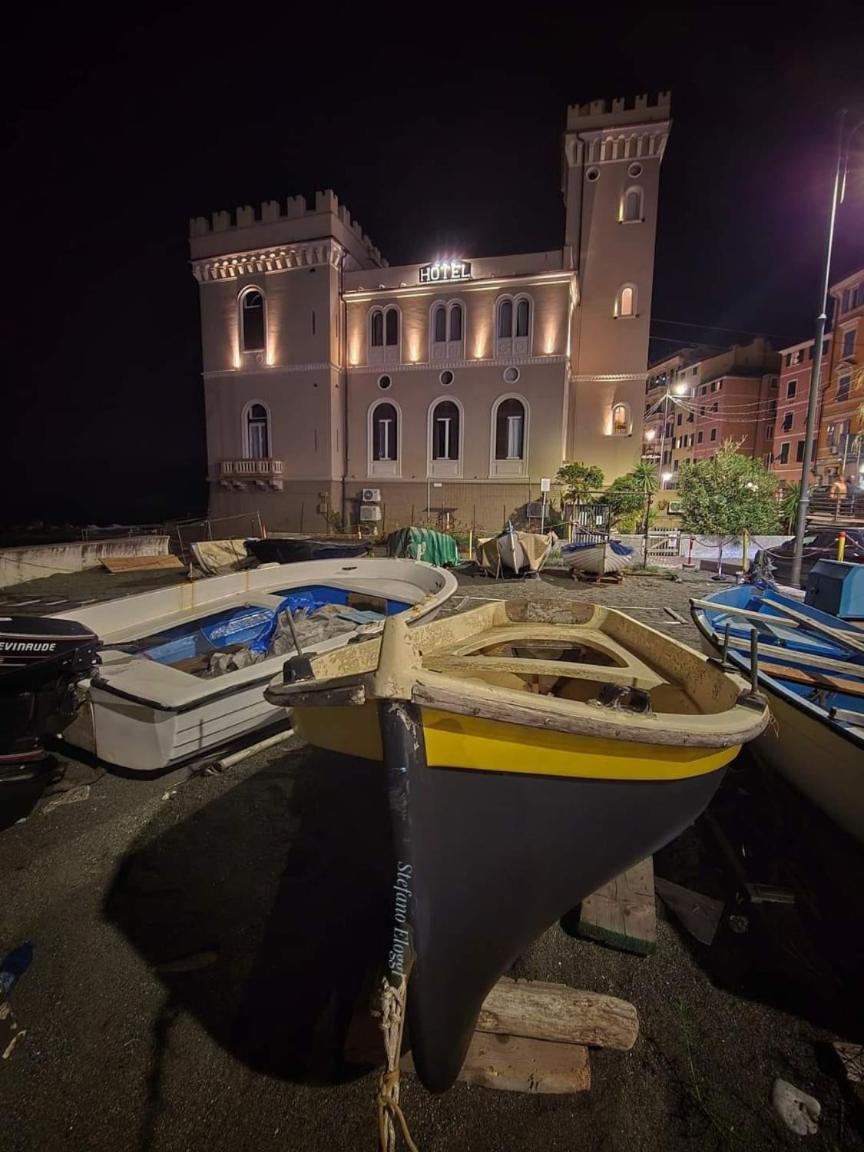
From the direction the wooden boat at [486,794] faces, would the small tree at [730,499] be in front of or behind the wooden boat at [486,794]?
behind

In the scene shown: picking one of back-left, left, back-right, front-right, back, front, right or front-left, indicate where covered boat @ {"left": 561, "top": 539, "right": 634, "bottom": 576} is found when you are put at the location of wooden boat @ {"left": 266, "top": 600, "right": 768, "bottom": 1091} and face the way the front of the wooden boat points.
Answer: back-right

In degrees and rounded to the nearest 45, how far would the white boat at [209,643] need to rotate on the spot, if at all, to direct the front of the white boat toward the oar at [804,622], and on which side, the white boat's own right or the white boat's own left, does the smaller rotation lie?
approximately 45° to the white boat's own right

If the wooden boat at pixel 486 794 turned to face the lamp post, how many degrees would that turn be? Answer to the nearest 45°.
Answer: approximately 180°

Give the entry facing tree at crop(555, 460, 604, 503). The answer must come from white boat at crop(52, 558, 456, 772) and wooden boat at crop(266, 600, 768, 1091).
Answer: the white boat

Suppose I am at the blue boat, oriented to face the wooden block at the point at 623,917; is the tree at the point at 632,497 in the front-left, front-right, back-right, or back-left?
back-right

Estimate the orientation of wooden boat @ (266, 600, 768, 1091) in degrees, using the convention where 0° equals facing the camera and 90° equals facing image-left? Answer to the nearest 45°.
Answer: approximately 45°

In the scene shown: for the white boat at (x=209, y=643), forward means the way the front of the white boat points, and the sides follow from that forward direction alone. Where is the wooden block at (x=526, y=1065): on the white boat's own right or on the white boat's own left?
on the white boat's own right
